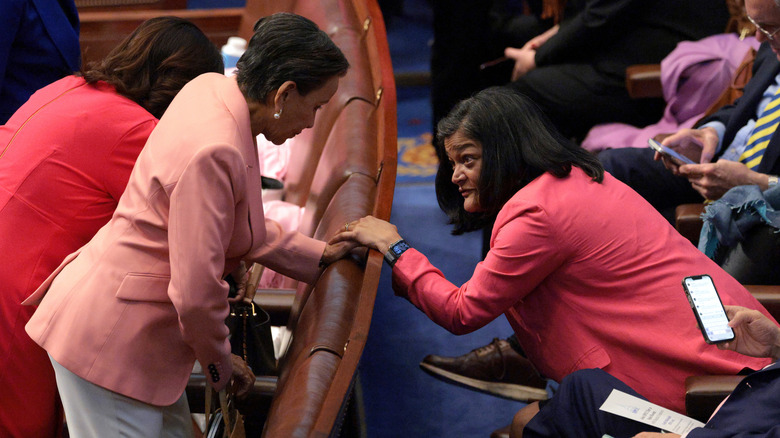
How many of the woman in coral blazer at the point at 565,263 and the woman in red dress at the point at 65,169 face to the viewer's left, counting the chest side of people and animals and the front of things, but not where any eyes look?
1

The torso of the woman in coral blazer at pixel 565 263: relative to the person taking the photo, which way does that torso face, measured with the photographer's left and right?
facing to the left of the viewer

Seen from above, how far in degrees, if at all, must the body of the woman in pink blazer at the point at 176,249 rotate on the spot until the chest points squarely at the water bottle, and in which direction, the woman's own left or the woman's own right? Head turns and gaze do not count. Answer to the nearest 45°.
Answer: approximately 90° to the woman's own left

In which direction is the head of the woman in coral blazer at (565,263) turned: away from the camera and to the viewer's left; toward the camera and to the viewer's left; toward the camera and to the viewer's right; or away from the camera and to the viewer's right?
toward the camera and to the viewer's left

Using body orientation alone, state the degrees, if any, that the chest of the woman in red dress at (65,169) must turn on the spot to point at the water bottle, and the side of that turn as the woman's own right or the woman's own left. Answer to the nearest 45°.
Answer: approximately 45° to the woman's own left

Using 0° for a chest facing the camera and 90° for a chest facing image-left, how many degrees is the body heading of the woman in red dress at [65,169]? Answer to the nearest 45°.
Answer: approximately 225°

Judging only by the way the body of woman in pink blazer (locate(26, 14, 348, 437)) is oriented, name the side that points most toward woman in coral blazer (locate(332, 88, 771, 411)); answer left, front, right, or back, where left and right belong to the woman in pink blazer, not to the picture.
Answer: front

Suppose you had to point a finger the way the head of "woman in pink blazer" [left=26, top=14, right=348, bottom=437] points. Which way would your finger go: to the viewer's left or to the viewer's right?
to the viewer's right

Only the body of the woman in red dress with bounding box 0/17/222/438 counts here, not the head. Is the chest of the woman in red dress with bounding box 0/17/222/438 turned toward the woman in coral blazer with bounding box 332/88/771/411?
no

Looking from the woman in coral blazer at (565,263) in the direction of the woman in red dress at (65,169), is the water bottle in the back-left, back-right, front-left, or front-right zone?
front-right

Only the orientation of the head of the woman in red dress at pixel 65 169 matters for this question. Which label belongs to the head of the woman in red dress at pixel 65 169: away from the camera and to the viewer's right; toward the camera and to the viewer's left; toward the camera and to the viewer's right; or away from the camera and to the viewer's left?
away from the camera and to the viewer's right

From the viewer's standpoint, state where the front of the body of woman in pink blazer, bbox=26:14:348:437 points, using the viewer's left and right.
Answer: facing to the right of the viewer

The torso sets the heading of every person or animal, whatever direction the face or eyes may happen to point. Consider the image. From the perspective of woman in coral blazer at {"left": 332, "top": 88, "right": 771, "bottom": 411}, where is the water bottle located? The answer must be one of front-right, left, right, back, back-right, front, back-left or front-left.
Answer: front-right

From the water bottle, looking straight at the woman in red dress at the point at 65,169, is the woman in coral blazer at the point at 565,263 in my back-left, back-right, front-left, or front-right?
front-left

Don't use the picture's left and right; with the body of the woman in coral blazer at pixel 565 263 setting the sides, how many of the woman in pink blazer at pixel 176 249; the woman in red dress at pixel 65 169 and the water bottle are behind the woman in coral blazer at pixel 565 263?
0
